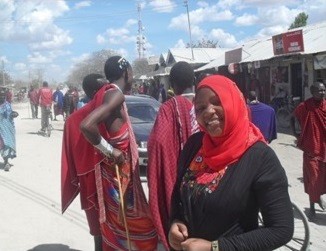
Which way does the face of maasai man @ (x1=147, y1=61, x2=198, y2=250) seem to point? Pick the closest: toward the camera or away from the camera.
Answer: away from the camera

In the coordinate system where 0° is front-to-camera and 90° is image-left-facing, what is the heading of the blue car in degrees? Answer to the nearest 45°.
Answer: approximately 0°

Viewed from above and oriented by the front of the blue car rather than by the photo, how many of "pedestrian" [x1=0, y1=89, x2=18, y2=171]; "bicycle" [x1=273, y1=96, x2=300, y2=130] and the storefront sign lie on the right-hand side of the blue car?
1

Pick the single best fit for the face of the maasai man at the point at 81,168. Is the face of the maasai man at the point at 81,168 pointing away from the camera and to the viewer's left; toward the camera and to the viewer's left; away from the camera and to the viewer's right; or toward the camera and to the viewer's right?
away from the camera and to the viewer's right

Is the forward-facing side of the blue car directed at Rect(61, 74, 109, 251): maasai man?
yes

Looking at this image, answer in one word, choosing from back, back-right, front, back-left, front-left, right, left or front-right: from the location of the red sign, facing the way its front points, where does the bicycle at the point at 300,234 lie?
front-left

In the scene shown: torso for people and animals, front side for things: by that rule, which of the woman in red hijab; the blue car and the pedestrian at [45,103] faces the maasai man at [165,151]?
the blue car

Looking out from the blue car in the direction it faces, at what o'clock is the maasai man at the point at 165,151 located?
The maasai man is roughly at 12 o'clock from the blue car.

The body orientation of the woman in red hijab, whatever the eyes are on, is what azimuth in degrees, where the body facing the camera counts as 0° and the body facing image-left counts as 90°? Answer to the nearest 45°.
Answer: approximately 45°

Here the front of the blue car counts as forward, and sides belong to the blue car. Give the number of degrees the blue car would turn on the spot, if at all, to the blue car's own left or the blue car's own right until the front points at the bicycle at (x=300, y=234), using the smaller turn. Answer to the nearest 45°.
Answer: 0° — it already faces it
